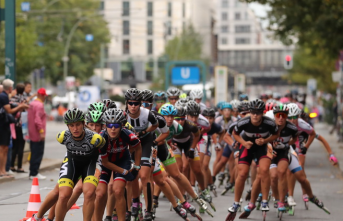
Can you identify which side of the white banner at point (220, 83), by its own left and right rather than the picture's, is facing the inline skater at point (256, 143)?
front

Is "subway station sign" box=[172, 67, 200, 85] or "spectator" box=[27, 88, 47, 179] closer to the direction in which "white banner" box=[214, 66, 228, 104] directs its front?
the spectator

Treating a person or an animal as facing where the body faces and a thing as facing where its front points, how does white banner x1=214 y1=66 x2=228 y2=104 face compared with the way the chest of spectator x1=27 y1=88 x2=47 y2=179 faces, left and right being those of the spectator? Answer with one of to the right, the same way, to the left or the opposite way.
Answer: to the right

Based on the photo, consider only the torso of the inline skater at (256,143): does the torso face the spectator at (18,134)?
no

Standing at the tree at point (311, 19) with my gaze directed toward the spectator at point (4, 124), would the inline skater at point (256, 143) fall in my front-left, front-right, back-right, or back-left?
front-left

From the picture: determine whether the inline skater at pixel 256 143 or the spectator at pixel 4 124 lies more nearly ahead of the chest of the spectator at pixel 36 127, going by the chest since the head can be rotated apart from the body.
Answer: the inline skater

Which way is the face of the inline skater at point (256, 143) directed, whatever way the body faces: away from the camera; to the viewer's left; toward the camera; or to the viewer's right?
toward the camera

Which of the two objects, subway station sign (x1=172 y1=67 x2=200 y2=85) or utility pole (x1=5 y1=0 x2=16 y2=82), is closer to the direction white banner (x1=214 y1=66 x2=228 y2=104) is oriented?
the utility pole

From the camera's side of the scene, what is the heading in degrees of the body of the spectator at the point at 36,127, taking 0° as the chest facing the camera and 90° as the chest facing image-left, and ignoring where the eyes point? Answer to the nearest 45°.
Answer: approximately 270°

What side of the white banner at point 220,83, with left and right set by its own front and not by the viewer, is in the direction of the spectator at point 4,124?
front

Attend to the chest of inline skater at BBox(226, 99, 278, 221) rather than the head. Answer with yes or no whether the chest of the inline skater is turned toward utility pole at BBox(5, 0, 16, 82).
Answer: no

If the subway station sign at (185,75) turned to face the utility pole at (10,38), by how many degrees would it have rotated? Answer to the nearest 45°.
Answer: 0° — it already faces it

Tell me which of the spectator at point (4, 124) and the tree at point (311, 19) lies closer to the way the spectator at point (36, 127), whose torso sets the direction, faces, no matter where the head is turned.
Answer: the tree

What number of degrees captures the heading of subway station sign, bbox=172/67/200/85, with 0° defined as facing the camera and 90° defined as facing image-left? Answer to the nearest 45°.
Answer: approximately 0°

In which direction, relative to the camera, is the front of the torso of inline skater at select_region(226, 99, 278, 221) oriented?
toward the camera

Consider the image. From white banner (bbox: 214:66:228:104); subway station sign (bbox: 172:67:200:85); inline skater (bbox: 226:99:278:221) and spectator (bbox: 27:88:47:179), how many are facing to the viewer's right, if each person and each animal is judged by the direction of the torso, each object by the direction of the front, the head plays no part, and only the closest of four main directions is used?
1

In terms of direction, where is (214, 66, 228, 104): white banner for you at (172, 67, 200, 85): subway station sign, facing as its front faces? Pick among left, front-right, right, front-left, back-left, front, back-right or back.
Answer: left

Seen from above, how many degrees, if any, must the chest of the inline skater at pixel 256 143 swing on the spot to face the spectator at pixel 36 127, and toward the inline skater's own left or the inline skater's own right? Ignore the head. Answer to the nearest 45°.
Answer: approximately 135° to the inline skater's own right
